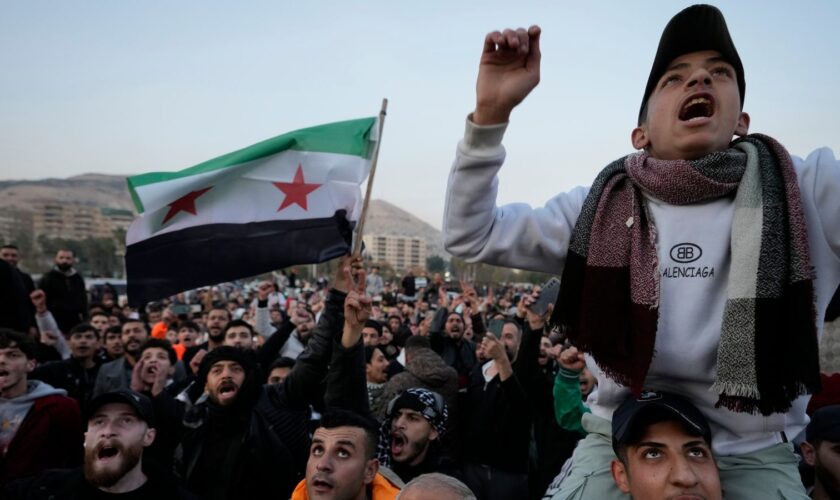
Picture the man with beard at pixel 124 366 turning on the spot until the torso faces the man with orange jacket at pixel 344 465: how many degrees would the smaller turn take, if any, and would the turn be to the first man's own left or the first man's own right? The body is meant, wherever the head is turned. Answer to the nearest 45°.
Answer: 0° — they already face them

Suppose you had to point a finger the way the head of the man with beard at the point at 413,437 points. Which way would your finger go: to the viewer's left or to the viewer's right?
to the viewer's left

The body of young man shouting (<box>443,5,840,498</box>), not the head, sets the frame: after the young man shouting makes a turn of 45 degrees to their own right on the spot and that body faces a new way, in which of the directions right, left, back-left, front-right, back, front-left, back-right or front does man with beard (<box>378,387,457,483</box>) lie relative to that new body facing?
right

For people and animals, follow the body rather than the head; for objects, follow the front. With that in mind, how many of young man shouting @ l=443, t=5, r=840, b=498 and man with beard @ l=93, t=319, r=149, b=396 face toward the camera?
2

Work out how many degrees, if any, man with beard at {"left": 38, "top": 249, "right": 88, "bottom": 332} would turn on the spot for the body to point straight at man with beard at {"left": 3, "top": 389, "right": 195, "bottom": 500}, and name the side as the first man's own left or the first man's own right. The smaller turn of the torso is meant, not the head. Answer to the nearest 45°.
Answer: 0° — they already face them

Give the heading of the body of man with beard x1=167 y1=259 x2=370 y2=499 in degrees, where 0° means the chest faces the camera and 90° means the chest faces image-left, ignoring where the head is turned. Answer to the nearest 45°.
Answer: approximately 0°

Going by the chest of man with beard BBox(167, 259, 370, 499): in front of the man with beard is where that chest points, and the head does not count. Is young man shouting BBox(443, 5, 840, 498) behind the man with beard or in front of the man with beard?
in front

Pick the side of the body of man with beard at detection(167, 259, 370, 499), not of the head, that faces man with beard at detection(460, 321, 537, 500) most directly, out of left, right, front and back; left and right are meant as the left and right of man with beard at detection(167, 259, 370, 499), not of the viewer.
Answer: left

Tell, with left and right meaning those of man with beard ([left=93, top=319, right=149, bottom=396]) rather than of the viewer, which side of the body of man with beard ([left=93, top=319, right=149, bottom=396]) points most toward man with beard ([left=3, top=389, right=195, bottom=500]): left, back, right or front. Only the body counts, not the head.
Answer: front
